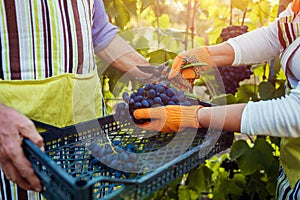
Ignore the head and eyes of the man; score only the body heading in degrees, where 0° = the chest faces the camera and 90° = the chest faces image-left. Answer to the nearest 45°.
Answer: approximately 315°

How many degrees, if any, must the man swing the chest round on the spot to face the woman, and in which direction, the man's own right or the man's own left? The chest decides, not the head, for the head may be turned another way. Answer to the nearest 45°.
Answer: approximately 45° to the man's own left
